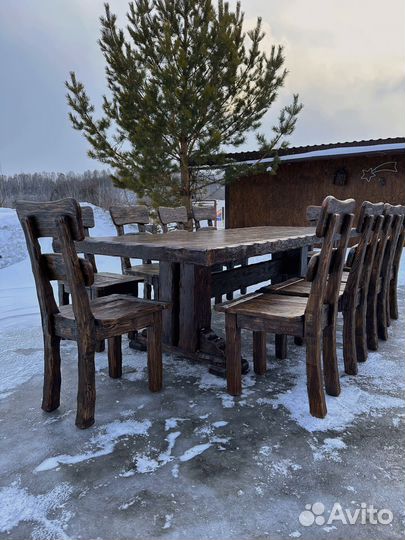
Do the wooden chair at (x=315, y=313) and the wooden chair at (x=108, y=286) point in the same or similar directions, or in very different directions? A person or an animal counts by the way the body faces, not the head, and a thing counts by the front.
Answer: very different directions

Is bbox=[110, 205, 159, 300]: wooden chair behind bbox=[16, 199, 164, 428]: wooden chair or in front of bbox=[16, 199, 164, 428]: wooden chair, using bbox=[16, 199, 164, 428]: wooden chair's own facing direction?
in front

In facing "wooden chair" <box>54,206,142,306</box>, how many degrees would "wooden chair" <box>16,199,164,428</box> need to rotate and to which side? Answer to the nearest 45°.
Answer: approximately 45° to its left

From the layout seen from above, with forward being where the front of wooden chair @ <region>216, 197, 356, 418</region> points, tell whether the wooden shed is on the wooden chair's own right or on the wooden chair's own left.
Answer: on the wooden chair's own right

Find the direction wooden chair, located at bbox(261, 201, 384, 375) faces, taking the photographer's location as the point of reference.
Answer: facing away from the viewer and to the left of the viewer

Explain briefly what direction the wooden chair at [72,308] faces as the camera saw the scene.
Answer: facing away from the viewer and to the right of the viewer

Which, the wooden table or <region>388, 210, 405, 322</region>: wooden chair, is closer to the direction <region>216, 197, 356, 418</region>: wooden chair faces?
the wooden table

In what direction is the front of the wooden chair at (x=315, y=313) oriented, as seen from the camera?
facing away from the viewer and to the left of the viewer

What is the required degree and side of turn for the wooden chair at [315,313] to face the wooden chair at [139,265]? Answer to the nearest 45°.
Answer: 0° — it already faces it
